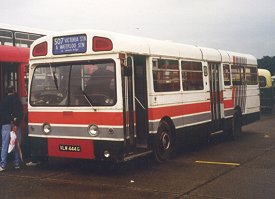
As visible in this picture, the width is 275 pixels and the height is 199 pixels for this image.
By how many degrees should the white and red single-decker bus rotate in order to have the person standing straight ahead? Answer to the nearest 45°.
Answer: approximately 45° to its right

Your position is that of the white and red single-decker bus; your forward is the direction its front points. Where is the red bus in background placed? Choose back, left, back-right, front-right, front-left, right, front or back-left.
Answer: right

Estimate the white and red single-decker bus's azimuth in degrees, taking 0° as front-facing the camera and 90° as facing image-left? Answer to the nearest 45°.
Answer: approximately 45°
